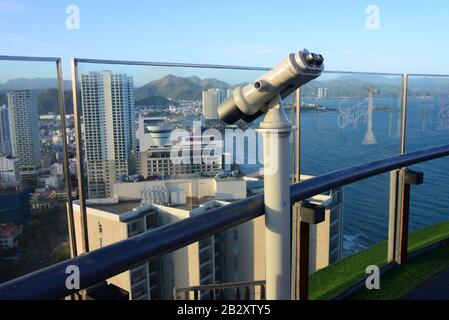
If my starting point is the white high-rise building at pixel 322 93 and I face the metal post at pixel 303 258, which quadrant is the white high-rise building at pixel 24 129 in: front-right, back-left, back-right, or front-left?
front-right

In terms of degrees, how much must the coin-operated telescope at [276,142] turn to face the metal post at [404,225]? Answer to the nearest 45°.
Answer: approximately 90° to its right

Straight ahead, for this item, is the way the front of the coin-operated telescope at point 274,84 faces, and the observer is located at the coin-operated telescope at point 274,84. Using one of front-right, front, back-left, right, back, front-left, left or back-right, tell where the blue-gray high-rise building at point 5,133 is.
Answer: front-left

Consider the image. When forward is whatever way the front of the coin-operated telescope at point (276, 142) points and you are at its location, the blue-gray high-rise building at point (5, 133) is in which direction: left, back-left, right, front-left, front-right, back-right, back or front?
front-left

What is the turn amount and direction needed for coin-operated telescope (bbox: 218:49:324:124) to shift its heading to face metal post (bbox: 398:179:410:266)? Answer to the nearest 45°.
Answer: approximately 90° to its right
